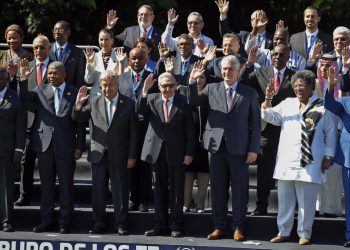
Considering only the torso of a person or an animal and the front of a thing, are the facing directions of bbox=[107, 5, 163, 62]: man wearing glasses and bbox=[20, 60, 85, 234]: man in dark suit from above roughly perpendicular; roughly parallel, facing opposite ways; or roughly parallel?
roughly parallel

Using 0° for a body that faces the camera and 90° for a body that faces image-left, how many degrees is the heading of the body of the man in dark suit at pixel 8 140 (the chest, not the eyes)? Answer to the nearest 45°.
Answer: approximately 0°

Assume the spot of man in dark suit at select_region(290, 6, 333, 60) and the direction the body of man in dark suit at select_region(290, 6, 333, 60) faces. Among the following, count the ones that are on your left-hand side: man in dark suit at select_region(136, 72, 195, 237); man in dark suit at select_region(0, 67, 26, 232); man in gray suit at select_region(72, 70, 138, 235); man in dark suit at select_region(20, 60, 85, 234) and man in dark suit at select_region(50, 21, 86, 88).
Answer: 0

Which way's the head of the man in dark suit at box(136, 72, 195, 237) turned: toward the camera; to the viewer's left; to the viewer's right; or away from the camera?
toward the camera

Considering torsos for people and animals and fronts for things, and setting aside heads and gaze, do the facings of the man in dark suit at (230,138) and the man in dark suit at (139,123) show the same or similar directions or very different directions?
same or similar directions

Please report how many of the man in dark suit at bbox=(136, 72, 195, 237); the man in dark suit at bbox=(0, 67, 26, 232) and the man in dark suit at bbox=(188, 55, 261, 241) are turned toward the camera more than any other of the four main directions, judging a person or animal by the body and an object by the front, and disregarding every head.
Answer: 3

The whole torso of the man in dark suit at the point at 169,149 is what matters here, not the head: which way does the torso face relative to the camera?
toward the camera

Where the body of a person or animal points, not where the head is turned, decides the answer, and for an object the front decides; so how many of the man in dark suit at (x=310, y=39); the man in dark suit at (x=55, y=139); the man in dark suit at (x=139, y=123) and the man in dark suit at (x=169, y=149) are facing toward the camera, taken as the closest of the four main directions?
4

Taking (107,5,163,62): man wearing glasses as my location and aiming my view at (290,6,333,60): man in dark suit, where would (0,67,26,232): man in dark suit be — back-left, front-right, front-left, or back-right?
back-right

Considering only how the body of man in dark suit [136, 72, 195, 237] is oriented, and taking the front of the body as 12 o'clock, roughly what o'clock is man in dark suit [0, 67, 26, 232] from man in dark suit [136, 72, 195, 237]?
man in dark suit [0, 67, 26, 232] is roughly at 3 o'clock from man in dark suit [136, 72, 195, 237].

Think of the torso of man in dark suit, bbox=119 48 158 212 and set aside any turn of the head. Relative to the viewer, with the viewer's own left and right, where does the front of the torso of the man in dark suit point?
facing the viewer

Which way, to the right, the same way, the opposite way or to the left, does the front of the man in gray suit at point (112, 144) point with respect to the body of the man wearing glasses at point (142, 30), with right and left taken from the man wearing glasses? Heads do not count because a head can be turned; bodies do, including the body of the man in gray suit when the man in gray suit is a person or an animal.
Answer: the same way

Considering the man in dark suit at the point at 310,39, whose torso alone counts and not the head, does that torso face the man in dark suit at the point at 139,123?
no

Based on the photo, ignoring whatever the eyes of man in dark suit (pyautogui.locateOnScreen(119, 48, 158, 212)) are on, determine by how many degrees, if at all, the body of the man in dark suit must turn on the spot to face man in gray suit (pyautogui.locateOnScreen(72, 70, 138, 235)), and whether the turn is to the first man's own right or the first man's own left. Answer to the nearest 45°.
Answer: approximately 45° to the first man's own right

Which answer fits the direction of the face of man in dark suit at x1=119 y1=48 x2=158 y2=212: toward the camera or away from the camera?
toward the camera

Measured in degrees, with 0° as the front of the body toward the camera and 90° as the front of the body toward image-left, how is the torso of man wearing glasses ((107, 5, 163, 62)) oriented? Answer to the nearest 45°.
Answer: approximately 0°

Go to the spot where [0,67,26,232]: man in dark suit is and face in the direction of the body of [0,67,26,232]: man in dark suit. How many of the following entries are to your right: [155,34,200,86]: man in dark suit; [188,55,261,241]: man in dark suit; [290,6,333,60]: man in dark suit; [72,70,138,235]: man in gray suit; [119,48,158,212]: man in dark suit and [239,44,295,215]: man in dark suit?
0

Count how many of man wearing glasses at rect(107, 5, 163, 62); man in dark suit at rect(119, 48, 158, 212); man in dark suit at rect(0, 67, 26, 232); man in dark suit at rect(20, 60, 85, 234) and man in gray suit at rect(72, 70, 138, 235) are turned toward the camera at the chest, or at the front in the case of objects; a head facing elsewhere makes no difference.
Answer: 5
